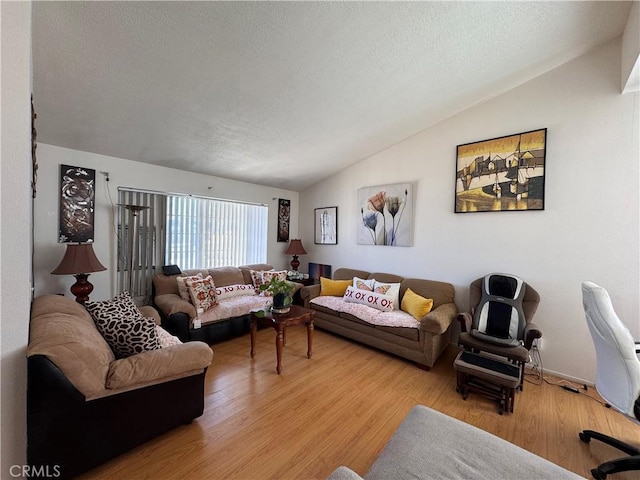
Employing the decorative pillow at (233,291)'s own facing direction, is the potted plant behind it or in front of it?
in front

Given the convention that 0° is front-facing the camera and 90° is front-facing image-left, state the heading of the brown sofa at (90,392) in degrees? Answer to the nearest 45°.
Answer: approximately 225°

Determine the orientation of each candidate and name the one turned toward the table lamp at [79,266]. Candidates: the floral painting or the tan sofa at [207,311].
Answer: the floral painting

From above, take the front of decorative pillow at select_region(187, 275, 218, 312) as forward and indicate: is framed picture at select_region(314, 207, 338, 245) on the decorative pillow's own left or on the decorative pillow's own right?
on the decorative pillow's own left

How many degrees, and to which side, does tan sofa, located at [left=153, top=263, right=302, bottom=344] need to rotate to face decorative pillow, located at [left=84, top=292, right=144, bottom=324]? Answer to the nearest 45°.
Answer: approximately 90° to its right

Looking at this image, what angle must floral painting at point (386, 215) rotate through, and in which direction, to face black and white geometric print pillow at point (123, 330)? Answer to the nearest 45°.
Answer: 0° — it already faces it

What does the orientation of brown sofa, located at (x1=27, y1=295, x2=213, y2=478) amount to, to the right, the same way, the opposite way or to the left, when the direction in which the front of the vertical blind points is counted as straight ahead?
to the left

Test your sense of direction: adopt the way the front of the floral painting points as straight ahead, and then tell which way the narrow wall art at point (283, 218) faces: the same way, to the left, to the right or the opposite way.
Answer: to the left

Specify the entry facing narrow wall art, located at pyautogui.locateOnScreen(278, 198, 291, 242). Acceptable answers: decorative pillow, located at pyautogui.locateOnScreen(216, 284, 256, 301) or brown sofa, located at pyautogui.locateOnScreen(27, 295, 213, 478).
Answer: the brown sofa

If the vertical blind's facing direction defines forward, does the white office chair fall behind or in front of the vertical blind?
in front

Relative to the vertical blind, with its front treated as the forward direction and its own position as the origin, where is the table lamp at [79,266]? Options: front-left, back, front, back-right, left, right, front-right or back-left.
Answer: right

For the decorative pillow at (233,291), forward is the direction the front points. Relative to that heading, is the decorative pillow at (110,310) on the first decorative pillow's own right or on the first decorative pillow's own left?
on the first decorative pillow's own right
